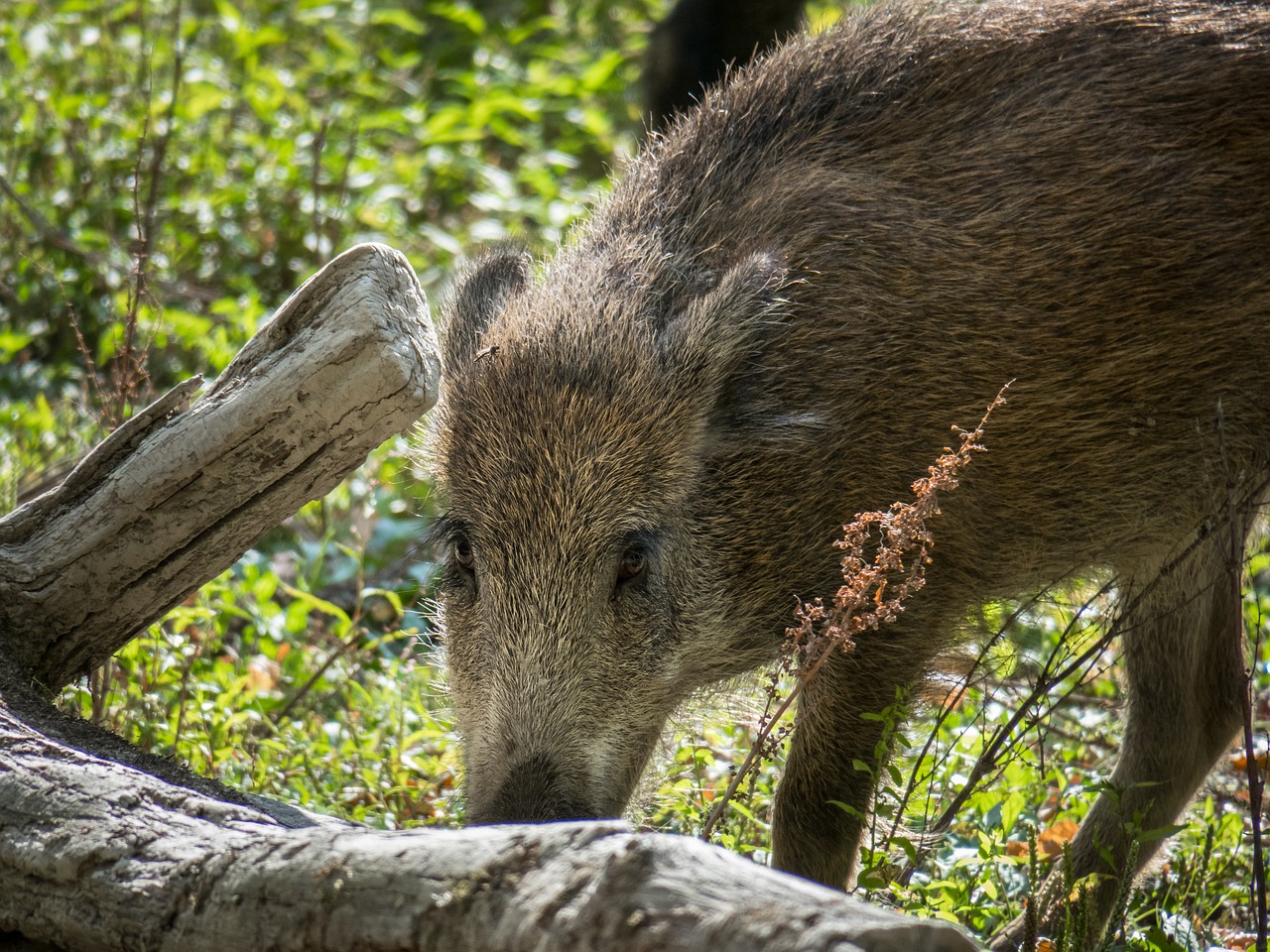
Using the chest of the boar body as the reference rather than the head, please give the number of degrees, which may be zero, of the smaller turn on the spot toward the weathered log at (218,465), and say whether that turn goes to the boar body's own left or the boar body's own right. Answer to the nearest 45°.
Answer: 0° — it already faces it

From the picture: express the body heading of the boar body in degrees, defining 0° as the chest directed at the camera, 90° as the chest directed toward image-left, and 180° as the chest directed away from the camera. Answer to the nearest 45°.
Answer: approximately 45°
